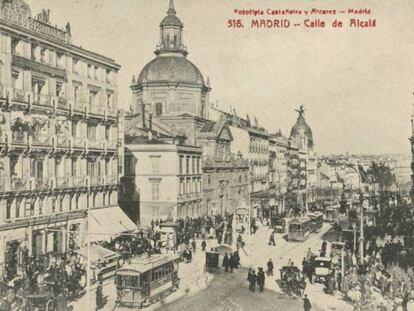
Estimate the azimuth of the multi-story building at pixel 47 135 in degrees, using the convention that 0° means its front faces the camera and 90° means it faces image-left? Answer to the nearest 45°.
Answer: approximately 315°

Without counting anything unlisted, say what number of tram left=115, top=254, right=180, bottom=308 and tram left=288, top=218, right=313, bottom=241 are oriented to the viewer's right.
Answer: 0

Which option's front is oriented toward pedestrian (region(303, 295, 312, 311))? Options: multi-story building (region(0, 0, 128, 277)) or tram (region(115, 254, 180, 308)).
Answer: the multi-story building

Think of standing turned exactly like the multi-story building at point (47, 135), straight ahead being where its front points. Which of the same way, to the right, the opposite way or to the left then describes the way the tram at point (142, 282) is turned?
to the right

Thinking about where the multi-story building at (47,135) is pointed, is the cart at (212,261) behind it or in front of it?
in front

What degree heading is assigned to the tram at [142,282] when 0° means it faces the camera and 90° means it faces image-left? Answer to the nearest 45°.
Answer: approximately 45°

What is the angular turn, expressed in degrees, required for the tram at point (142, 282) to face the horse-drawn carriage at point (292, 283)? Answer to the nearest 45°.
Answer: approximately 135° to its left
